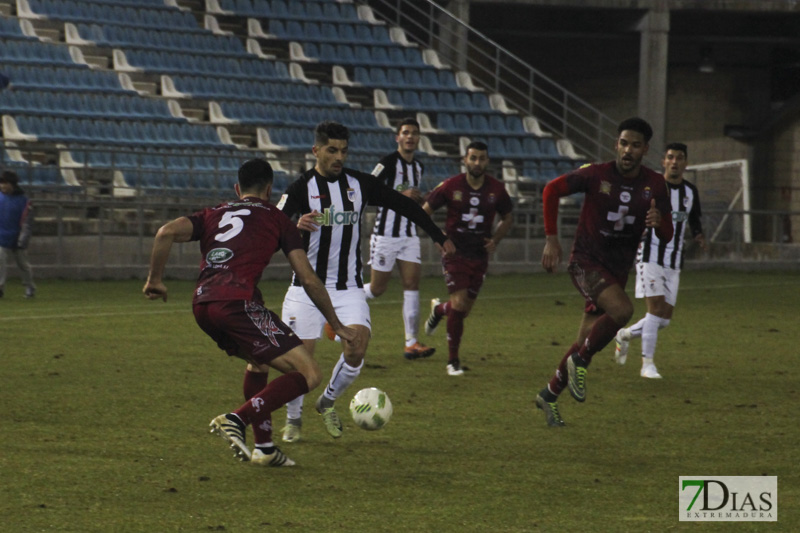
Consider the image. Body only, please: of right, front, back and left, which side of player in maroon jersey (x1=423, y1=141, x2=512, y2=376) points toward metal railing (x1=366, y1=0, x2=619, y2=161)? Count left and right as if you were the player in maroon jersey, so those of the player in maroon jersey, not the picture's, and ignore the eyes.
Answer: back

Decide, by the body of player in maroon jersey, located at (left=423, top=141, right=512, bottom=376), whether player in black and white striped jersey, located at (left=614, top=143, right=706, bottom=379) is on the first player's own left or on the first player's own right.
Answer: on the first player's own left

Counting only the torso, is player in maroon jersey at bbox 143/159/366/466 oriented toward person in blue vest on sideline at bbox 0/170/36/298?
no

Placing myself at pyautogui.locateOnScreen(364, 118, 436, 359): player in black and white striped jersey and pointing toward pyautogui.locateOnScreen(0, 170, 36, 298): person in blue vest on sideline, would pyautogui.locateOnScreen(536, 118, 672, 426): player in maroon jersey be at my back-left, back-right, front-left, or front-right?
back-left

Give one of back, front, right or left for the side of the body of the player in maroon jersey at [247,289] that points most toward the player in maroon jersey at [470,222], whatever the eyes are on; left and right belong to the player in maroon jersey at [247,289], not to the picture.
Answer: front

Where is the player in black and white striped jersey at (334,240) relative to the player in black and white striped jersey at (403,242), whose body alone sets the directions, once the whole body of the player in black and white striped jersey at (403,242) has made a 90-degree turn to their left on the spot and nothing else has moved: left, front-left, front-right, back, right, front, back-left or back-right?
back-right

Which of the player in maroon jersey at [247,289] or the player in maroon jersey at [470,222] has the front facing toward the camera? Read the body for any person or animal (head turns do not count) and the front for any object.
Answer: the player in maroon jersey at [470,222]

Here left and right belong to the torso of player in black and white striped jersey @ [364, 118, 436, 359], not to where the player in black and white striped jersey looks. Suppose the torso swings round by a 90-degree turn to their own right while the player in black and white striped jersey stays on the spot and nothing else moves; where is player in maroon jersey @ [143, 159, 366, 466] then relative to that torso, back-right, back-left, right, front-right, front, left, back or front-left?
front-left

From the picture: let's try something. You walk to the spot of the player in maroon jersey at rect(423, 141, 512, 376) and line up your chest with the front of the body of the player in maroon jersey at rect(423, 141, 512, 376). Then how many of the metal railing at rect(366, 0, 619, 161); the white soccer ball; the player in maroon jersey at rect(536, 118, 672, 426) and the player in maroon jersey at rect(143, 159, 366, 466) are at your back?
1

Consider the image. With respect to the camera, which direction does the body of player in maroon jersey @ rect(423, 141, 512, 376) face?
toward the camera

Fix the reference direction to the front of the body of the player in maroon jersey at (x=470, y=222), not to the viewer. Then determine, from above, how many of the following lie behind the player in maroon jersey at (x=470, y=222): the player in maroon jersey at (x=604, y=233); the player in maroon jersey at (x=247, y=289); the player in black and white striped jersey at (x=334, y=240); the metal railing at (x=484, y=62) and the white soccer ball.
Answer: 1

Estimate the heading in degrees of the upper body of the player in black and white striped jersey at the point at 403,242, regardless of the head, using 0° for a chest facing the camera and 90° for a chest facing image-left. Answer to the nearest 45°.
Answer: approximately 315°

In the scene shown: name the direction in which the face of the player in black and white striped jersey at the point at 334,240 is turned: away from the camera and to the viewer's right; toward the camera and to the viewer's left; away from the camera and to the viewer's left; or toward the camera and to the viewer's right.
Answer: toward the camera and to the viewer's right

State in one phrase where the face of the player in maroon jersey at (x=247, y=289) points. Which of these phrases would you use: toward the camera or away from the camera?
away from the camera

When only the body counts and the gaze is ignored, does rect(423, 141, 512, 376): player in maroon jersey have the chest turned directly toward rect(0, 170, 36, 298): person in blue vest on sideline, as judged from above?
no

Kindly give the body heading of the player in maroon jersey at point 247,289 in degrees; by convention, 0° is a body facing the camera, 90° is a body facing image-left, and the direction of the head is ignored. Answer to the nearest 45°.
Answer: approximately 225°

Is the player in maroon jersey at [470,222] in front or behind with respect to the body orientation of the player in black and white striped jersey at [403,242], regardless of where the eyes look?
in front

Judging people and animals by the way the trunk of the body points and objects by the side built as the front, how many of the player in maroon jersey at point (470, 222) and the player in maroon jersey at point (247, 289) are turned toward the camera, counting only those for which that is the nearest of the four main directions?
1
